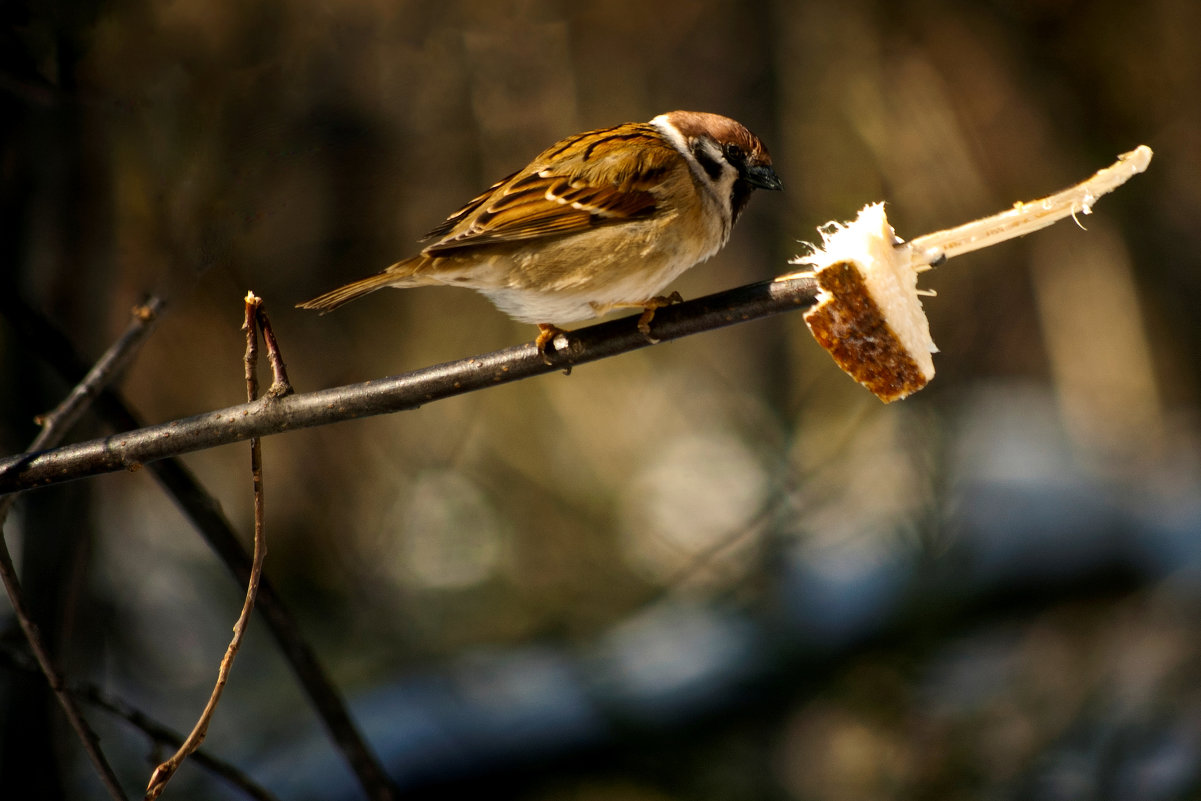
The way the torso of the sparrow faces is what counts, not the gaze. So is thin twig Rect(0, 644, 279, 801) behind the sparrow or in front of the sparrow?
behind

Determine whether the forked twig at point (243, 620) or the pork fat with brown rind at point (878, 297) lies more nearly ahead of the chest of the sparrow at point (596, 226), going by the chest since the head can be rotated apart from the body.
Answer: the pork fat with brown rind

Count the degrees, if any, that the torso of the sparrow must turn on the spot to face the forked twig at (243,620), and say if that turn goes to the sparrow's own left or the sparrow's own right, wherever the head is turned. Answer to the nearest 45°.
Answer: approximately 135° to the sparrow's own right

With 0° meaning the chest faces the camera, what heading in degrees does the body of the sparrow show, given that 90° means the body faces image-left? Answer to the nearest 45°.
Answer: approximately 270°

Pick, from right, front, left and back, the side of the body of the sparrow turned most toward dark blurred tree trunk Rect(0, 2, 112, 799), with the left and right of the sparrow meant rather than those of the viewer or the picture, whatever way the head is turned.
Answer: back
